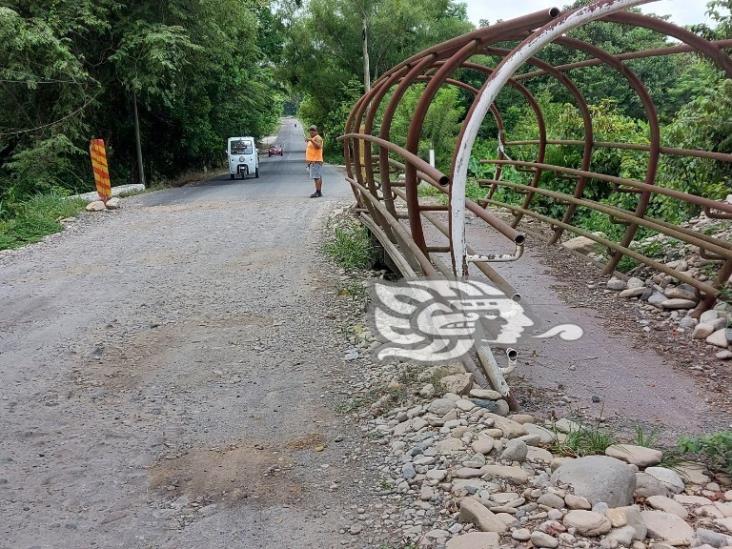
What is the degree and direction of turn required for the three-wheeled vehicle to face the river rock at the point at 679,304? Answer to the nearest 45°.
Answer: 0° — it already faces it

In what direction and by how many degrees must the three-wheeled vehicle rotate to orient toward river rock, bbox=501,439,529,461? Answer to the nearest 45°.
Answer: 0° — it already faces it

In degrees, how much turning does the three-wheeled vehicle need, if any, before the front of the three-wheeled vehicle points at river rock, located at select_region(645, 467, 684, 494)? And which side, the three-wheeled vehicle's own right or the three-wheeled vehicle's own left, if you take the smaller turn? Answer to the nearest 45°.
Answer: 0° — it already faces it

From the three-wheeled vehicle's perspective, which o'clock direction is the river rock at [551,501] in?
The river rock is roughly at 12 o'clock from the three-wheeled vehicle.

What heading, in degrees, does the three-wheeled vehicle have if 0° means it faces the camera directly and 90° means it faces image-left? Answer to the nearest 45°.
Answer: approximately 0°

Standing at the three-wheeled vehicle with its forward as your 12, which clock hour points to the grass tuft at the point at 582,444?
The grass tuft is roughly at 12 o'clock from the three-wheeled vehicle.

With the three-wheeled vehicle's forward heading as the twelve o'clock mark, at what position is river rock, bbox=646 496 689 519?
The river rock is roughly at 12 o'clock from the three-wheeled vehicle.

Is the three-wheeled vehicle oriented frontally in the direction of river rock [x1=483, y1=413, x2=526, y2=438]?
yes

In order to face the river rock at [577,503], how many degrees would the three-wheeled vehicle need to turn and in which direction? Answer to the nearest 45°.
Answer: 0° — it already faces it

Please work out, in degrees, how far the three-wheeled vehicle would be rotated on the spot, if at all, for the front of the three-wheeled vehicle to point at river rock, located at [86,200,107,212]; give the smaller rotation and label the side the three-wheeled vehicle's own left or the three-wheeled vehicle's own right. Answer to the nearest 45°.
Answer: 0° — it already faces it

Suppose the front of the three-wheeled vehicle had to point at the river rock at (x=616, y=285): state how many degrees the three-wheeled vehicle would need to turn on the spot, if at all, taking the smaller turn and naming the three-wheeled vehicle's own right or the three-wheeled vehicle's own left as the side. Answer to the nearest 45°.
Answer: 0° — it already faces it
